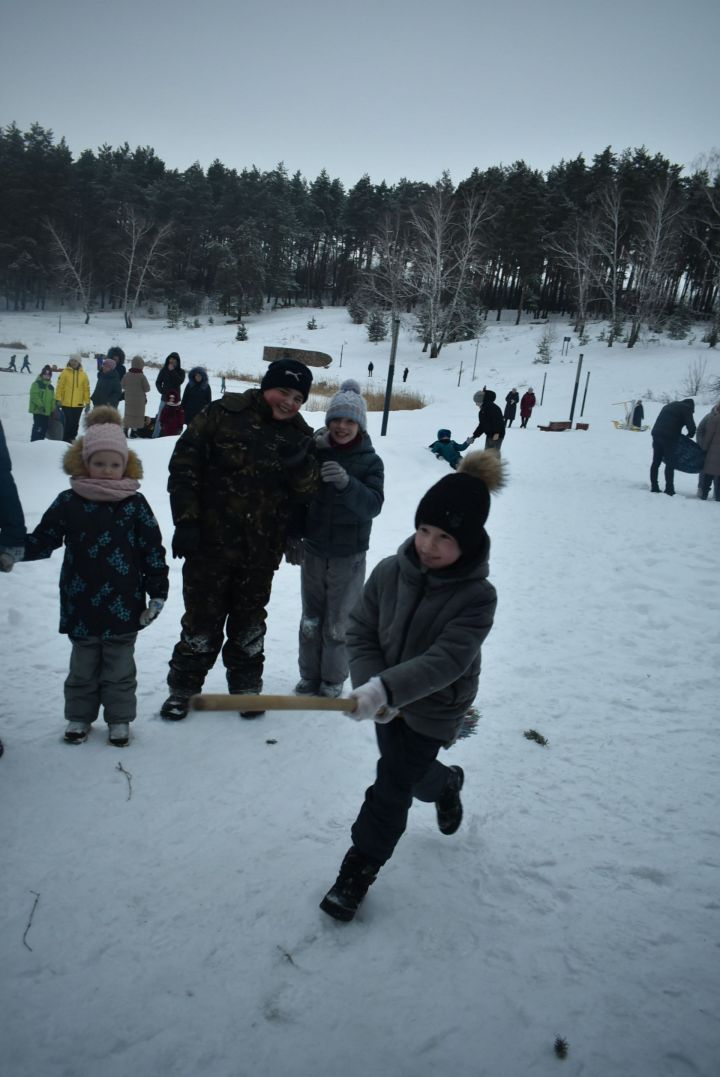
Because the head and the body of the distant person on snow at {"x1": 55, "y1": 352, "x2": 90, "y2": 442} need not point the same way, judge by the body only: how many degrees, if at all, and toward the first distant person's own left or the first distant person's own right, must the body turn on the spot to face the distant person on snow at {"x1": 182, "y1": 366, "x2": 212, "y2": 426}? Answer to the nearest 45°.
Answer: approximately 45° to the first distant person's own left

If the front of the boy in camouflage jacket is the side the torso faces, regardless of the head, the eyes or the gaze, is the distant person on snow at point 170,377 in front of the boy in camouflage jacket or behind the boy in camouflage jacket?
behind

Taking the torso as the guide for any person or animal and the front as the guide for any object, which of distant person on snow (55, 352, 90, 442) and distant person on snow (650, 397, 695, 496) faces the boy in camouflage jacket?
distant person on snow (55, 352, 90, 442)

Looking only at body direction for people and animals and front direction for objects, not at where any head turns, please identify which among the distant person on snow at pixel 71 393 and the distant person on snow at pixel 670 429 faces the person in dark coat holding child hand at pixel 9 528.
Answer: the distant person on snow at pixel 71 393

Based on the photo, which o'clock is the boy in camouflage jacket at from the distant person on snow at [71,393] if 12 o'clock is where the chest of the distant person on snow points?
The boy in camouflage jacket is roughly at 12 o'clock from the distant person on snow.

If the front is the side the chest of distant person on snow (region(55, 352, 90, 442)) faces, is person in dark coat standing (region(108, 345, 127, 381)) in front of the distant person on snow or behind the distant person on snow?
behind
